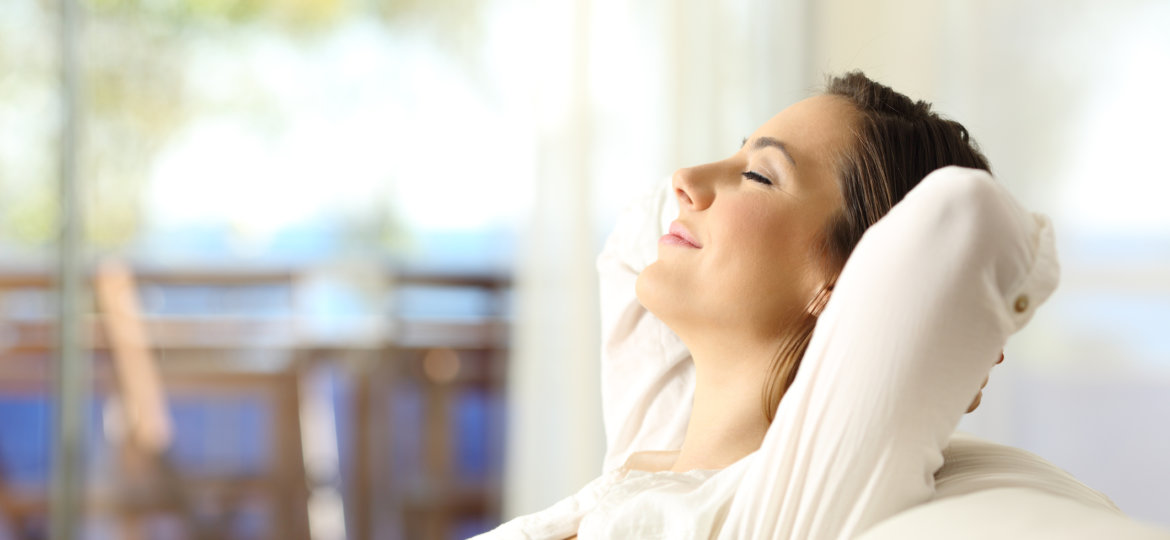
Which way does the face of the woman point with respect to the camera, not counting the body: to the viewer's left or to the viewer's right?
to the viewer's left
